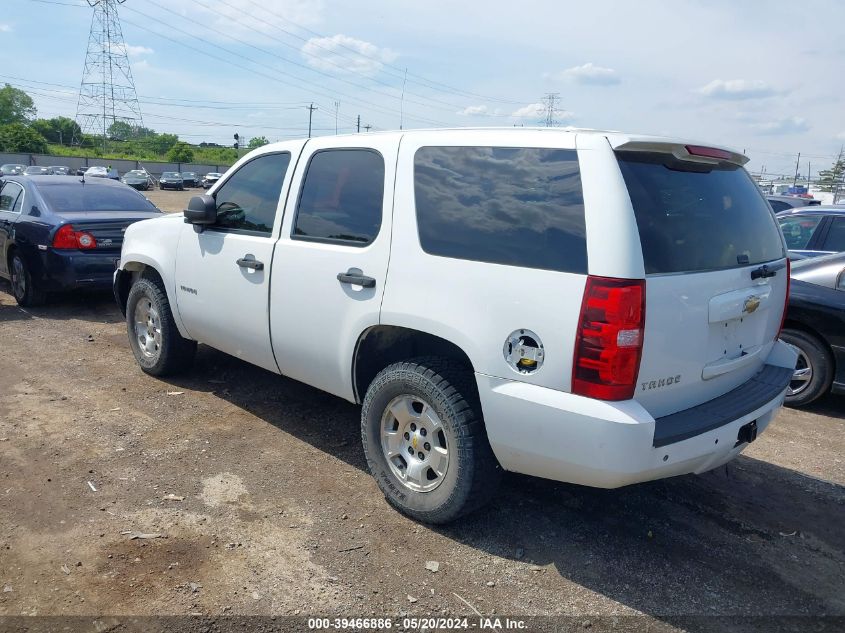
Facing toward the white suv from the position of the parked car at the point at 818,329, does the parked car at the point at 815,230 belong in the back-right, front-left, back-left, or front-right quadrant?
back-right

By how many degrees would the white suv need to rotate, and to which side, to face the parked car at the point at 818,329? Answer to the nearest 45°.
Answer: approximately 90° to its right

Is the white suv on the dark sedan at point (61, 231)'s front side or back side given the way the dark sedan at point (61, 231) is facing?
on the back side

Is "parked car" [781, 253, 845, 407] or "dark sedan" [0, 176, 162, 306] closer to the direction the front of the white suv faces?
the dark sedan

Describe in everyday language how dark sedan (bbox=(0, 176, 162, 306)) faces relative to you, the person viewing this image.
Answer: facing away from the viewer and to the left of the viewer

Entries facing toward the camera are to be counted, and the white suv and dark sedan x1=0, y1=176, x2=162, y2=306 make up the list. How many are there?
0

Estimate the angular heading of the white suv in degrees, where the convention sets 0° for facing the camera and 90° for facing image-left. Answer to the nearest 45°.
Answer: approximately 135°

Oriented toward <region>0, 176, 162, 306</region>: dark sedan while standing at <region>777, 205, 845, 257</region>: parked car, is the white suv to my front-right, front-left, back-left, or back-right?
front-left

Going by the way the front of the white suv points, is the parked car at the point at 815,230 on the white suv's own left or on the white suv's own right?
on the white suv's own right

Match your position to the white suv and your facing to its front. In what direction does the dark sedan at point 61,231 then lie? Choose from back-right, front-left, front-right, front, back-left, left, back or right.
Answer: front

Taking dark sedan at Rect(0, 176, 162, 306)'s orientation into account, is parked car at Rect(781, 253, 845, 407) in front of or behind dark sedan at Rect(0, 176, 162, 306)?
behind
